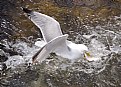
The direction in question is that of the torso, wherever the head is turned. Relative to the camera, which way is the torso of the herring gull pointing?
to the viewer's right

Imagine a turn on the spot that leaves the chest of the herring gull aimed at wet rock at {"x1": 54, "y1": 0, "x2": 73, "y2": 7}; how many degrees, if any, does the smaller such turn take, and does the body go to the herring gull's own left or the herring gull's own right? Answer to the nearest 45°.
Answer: approximately 90° to the herring gull's own left

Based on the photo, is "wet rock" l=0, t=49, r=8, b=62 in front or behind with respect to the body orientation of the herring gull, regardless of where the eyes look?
behind
